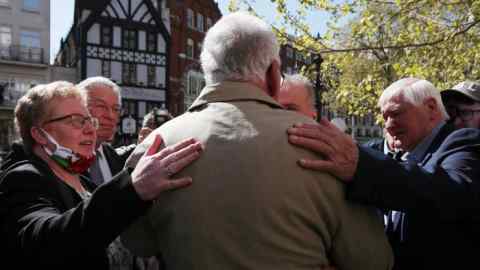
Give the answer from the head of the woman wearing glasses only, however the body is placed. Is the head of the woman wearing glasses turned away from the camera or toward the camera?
toward the camera

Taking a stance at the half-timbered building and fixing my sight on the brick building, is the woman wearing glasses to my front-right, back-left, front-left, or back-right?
back-right

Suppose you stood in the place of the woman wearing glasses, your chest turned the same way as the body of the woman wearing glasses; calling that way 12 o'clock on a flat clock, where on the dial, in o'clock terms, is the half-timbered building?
The half-timbered building is roughly at 9 o'clock from the woman wearing glasses.

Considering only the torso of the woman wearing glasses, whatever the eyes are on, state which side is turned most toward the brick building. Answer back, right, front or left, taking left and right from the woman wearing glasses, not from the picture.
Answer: left

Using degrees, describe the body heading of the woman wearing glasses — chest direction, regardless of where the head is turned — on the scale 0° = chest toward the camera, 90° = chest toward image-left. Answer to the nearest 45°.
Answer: approximately 270°
